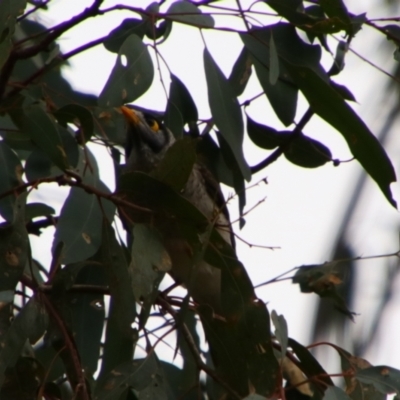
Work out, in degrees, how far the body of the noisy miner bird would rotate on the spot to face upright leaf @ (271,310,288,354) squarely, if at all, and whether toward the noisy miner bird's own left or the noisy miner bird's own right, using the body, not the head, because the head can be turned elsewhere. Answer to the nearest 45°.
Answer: approximately 90° to the noisy miner bird's own left

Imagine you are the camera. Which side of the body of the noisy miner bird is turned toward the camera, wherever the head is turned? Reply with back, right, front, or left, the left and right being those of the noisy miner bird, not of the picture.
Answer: left
